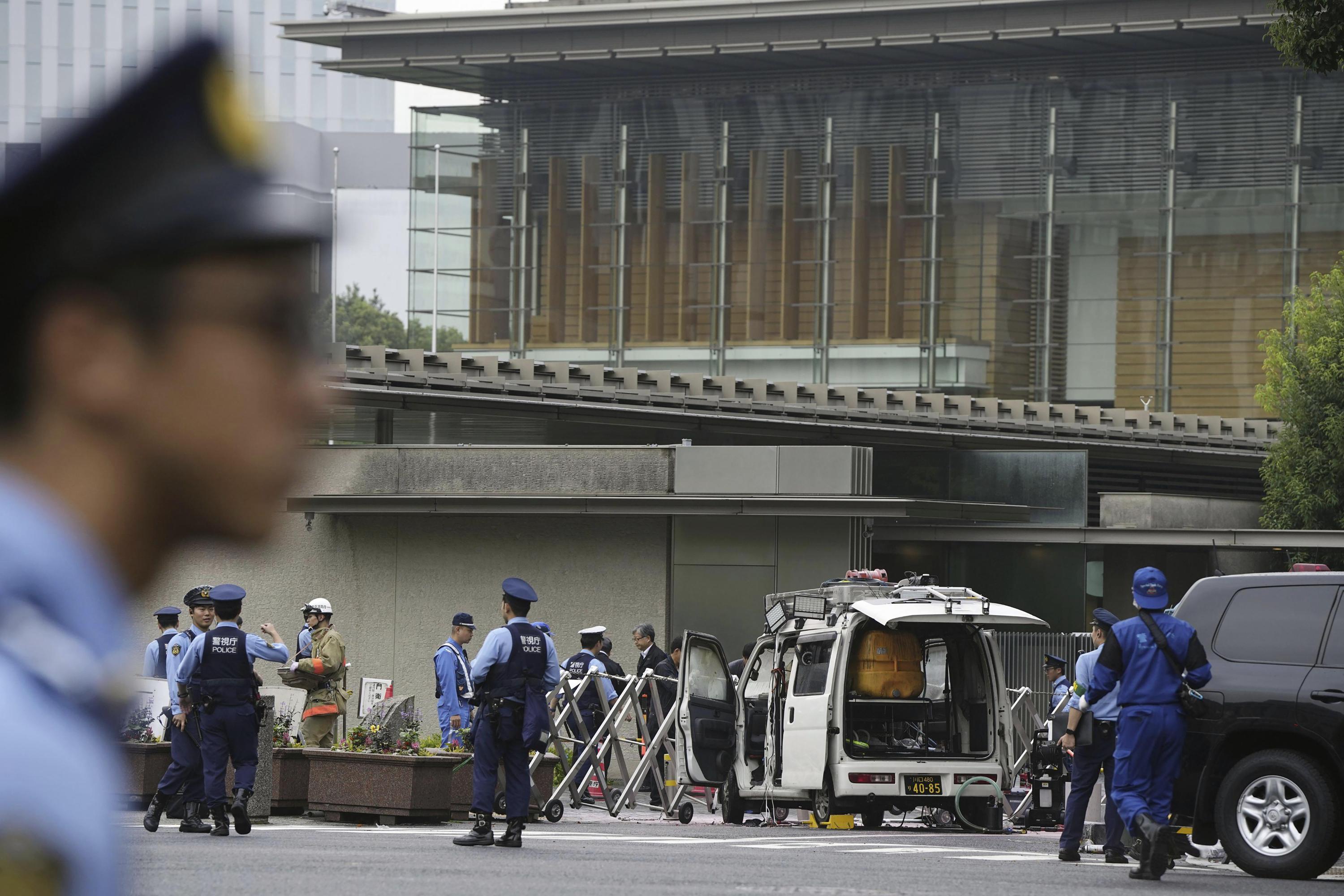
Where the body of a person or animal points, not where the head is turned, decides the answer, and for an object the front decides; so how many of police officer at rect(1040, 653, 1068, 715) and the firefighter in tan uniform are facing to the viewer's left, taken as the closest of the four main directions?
2

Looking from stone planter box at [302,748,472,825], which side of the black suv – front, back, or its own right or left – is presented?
back

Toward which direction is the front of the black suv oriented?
to the viewer's right

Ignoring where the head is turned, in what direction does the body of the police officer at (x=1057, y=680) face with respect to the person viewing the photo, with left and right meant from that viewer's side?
facing to the left of the viewer

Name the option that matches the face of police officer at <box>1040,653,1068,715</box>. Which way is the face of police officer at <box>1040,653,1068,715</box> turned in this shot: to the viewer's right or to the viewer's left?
to the viewer's left

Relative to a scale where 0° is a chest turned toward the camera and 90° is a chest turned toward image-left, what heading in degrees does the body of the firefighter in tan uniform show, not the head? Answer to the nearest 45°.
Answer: approximately 90°

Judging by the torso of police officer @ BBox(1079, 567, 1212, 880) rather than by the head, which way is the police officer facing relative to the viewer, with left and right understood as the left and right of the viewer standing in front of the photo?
facing away from the viewer

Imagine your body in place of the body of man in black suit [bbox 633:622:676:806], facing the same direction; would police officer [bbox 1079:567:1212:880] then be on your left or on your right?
on your left

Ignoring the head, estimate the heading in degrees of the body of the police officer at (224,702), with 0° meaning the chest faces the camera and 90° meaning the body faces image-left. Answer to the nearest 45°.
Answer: approximately 180°
